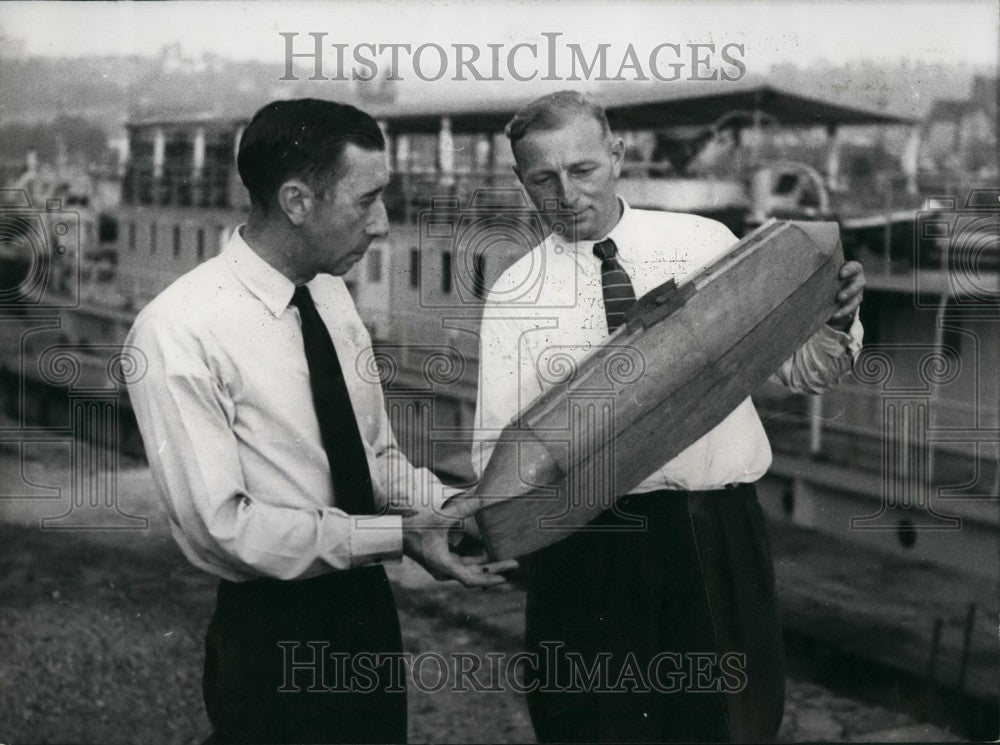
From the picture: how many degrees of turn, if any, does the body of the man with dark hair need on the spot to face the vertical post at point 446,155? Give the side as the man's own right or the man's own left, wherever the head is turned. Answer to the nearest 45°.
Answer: approximately 90° to the man's own left

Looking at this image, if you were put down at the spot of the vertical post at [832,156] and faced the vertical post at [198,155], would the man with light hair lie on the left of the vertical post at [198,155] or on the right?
left

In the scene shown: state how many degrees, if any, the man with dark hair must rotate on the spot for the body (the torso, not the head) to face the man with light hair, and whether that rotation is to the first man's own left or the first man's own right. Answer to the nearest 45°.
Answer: approximately 45° to the first man's own left

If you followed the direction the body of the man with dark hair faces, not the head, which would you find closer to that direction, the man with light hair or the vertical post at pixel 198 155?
the man with light hair

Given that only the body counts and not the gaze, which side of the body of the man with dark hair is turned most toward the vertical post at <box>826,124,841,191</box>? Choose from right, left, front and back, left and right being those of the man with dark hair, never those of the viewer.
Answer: left

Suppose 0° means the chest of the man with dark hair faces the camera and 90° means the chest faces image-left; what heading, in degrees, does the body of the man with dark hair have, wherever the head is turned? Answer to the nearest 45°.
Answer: approximately 315°

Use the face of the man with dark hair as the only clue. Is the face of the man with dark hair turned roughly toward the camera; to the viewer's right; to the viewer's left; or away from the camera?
to the viewer's right
